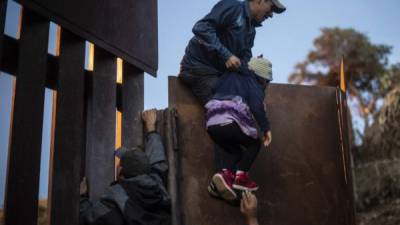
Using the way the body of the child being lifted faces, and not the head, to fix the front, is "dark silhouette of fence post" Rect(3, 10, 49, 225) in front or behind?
behind

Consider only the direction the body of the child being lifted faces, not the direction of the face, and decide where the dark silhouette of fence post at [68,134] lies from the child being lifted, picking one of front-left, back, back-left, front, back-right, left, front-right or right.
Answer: back-left

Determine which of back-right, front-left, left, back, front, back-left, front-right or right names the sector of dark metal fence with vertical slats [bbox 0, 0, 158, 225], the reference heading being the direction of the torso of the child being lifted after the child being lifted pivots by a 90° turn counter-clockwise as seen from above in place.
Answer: front-left

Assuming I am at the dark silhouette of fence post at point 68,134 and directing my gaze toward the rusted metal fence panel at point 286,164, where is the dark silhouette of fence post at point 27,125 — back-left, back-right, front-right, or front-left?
back-right

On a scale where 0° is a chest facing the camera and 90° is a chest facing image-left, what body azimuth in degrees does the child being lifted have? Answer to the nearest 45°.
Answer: approximately 225°

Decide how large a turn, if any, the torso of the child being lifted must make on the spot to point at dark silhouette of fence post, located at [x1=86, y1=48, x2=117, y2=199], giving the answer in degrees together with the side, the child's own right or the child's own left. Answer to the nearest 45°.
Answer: approximately 135° to the child's own left

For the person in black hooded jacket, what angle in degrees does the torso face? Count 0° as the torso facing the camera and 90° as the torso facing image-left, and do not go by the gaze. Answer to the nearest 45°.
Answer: approximately 135°

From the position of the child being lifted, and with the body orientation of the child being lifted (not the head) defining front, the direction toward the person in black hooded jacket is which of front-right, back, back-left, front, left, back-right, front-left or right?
back-left

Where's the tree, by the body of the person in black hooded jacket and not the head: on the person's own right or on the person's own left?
on the person's own right
